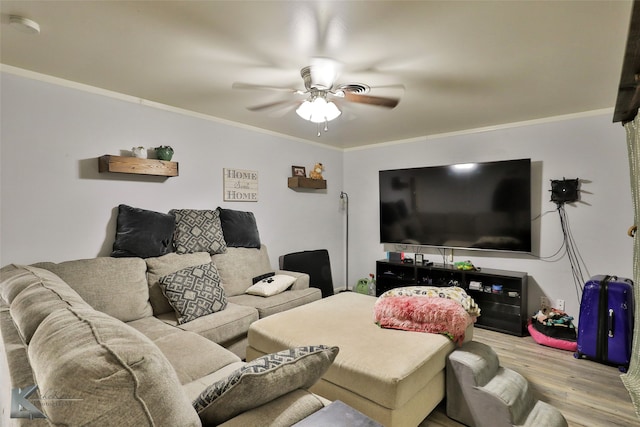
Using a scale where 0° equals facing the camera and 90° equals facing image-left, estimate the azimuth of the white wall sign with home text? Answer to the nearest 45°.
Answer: approximately 315°

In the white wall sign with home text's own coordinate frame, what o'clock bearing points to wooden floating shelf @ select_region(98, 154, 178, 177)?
The wooden floating shelf is roughly at 3 o'clock from the white wall sign with home text.

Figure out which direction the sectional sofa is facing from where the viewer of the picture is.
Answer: facing the viewer and to the right of the viewer

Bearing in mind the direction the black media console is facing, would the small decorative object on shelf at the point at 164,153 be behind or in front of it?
in front

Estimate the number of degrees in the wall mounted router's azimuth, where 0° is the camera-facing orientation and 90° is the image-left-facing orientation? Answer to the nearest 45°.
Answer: approximately 0°

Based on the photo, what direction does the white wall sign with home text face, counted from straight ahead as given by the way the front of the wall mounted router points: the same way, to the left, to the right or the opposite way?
to the left

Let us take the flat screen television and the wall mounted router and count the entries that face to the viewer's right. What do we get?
0

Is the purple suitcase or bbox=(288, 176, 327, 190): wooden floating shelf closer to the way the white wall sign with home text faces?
the purple suitcase

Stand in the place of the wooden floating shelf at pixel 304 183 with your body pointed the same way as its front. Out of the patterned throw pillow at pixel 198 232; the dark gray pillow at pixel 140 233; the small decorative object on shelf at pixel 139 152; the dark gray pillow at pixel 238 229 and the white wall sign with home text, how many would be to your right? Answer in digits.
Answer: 5

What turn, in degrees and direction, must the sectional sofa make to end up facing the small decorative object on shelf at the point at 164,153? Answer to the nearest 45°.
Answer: approximately 135° to its left

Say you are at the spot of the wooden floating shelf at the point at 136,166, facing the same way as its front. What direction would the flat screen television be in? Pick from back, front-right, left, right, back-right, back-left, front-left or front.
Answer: front-left
